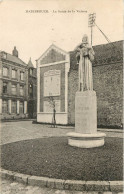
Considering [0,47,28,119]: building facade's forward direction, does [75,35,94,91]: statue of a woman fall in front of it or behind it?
in front

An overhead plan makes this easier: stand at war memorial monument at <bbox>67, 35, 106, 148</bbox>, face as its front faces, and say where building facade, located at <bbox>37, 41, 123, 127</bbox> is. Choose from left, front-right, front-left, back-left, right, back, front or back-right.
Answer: back

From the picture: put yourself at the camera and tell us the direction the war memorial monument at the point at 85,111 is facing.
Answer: facing the viewer

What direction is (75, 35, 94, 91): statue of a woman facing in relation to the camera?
toward the camera

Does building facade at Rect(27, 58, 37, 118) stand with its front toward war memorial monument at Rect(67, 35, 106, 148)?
yes

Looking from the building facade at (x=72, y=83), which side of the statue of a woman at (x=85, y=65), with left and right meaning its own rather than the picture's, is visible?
back
